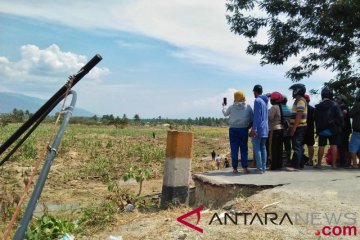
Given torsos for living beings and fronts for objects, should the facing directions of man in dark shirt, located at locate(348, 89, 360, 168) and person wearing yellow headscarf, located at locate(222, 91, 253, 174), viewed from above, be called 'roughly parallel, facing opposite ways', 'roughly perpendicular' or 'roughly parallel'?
roughly parallel

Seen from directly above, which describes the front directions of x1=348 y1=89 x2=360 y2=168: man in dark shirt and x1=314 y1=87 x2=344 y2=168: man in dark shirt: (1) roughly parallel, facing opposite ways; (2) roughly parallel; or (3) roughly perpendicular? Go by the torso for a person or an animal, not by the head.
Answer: roughly parallel

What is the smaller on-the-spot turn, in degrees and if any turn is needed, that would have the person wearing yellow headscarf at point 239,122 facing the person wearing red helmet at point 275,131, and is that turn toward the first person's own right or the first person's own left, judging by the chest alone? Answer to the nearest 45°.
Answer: approximately 45° to the first person's own right

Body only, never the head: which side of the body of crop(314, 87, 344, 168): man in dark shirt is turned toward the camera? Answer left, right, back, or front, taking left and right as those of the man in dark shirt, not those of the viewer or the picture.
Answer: back

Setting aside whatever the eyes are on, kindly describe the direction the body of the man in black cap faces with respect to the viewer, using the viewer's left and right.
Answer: facing away from the viewer and to the left of the viewer

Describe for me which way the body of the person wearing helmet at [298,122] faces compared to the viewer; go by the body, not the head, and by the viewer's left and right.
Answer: facing to the left of the viewer

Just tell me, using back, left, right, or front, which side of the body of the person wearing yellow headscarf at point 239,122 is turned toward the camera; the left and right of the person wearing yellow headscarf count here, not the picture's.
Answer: back

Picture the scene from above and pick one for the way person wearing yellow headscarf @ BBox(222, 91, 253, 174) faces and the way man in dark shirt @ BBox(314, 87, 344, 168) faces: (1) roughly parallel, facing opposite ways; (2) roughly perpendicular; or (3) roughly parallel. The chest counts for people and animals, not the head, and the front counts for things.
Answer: roughly parallel

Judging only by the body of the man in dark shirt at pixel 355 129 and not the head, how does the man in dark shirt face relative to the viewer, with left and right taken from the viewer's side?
facing away from the viewer
